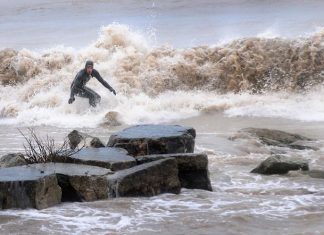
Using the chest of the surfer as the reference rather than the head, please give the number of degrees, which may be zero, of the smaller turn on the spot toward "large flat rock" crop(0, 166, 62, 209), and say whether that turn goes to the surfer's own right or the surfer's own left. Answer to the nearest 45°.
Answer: approximately 45° to the surfer's own right

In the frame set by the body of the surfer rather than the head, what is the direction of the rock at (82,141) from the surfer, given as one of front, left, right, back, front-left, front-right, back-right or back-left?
front-right

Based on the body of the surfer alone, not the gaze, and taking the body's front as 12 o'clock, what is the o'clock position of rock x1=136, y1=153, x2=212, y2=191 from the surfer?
The rock is roughly at 1 o'clock from the surfer.

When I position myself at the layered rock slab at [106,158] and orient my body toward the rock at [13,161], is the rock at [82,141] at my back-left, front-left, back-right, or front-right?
front-right

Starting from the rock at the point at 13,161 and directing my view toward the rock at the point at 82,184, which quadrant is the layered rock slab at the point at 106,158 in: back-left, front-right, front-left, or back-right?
front-left

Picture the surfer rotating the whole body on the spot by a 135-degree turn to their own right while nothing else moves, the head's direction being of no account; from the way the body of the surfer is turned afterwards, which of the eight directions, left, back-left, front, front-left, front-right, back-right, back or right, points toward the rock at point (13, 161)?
left

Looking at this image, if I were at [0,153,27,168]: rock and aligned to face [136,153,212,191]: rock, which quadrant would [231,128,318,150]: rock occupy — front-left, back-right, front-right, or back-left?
front-left

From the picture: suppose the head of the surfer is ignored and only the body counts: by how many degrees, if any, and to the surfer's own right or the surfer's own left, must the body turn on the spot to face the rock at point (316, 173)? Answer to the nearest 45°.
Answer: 0° — they already face it

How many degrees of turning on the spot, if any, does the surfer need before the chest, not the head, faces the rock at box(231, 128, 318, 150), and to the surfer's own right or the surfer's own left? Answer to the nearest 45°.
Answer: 0° — they already face it

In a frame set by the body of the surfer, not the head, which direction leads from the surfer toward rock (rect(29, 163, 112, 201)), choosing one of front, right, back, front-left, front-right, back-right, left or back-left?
front-right

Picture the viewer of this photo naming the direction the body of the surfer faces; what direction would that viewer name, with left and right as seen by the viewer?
facing the viewer and to the right of the viewer
